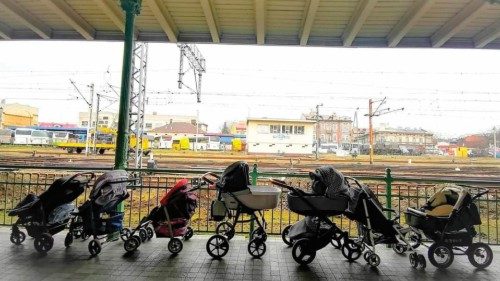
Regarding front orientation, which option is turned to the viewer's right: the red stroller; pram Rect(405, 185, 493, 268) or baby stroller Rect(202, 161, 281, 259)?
the baby stroller

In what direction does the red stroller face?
to the viewer's left

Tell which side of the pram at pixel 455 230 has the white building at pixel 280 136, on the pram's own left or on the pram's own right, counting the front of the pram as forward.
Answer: on the pram's own right

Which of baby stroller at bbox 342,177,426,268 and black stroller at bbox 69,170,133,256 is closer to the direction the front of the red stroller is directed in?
the black stroller

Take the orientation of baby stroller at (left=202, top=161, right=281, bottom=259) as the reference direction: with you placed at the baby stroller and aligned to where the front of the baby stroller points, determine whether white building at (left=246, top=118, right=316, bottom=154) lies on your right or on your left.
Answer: on your left

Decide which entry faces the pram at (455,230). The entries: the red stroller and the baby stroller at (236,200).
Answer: the baby stroller

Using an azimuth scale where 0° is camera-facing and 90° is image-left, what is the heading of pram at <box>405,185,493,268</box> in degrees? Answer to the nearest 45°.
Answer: approximately 90°

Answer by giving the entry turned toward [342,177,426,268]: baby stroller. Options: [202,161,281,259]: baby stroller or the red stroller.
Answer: [202,161,281,259]: baby stroller

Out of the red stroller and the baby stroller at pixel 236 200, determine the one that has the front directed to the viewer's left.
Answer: the red stroller

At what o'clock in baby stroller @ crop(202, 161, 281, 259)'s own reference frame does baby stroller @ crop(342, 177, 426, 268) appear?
baby stroller @ crop(342, 177, 426, 268) is roughly at 12 o'clock from baby stroller @ crop(202, 161, 281, 259).

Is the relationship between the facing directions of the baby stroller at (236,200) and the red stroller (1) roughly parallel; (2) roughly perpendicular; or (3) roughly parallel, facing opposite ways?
roughly parallel, facing opposite ways

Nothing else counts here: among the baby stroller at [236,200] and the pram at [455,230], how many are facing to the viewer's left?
1

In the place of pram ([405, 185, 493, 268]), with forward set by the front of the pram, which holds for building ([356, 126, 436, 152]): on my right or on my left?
on my right

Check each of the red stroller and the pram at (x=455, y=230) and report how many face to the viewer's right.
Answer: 0

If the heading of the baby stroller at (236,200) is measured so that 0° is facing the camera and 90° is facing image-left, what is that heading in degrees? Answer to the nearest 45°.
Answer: approximately 270°

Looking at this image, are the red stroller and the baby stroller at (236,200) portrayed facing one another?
no
